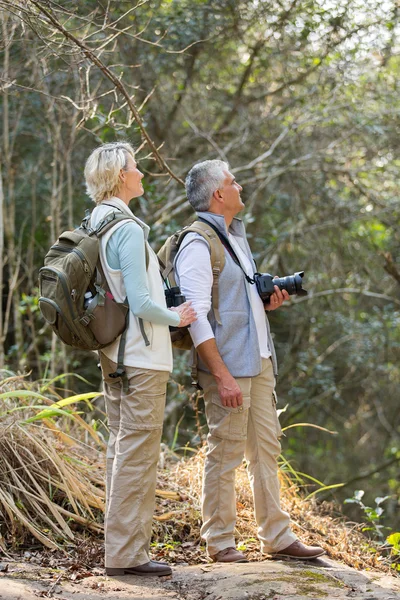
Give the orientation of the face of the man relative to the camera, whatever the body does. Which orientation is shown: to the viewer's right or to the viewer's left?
to the viewer's right

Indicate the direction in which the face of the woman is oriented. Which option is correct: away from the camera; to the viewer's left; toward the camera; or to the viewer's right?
to the viewer's right

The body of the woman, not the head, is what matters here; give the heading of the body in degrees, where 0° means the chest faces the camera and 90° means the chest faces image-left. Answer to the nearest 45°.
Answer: approximately 270°
